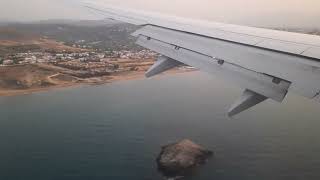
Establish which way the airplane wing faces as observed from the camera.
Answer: facing away from the viewer and to the right of the viewer
